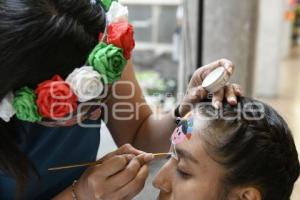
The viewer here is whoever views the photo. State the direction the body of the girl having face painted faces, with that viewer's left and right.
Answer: facing to the left of the viewer
